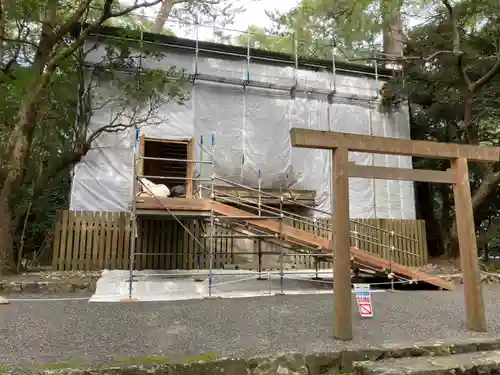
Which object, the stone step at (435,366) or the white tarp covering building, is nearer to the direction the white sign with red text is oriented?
the stone step

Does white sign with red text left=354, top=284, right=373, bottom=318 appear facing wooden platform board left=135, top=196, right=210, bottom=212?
no

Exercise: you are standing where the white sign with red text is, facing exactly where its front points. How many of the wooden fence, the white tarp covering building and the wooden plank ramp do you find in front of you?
0

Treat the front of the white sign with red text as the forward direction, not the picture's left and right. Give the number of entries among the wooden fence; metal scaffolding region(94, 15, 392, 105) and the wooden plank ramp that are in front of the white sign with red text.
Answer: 0

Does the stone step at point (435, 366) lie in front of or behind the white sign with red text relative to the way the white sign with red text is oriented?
in front

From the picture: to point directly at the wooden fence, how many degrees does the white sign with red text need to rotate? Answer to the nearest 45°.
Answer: approximately 135° to its right

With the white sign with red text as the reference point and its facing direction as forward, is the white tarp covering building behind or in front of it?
behind

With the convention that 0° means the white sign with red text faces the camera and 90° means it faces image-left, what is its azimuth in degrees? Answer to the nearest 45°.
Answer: approximately 0°

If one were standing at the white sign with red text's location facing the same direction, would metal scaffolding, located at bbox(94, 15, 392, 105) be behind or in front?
behind

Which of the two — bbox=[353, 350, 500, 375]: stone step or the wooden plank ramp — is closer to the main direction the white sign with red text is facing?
the stone step
